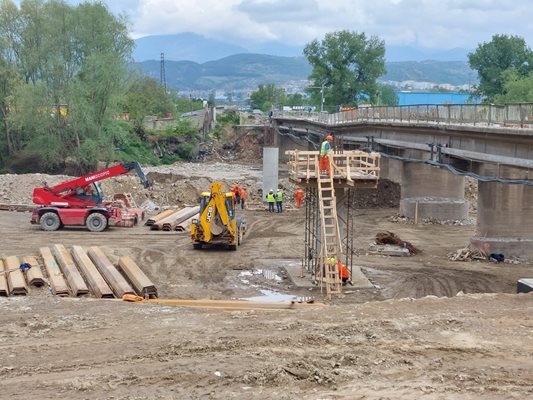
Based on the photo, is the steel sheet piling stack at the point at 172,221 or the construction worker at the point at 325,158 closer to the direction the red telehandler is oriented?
the steel sheet piling stack

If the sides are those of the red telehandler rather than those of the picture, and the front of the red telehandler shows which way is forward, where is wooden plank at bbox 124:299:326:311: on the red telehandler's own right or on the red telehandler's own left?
on the red telehandler's own right

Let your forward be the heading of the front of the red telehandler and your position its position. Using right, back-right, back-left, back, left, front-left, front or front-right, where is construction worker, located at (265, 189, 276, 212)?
front-left

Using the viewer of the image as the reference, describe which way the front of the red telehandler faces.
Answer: facing to the right of the viewer

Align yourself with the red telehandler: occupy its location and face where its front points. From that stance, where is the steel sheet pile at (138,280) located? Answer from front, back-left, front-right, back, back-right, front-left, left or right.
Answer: right

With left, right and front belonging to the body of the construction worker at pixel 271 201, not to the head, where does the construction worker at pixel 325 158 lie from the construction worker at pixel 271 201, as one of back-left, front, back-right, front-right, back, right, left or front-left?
back

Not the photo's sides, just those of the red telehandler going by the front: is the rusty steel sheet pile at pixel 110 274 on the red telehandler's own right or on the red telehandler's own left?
on the red telehandler's own right

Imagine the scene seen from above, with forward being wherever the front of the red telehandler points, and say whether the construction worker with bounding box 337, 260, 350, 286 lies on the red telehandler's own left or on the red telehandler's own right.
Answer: on the red telehandler's own right

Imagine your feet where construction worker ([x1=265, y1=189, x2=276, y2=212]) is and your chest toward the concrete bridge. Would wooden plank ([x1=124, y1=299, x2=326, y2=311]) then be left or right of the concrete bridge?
right
